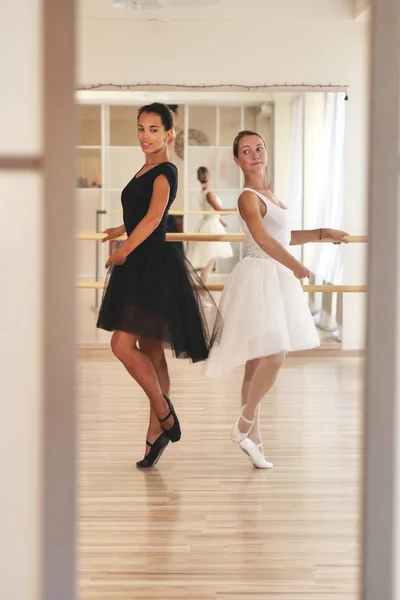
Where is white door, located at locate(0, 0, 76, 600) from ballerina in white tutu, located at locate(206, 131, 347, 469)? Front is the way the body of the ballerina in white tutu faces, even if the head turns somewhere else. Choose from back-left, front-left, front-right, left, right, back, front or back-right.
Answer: front-right

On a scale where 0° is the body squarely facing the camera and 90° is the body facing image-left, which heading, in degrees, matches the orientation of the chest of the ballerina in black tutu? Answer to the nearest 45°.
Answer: approximately 45°

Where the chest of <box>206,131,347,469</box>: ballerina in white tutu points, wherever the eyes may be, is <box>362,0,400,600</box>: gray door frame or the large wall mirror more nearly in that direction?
the gray door frame

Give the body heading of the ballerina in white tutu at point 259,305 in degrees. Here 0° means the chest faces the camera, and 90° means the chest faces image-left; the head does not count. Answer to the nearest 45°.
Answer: approximately 315°

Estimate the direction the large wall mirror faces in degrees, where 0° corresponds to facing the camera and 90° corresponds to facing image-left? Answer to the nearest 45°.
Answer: approximately 0°

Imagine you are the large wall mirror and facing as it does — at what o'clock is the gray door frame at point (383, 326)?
The gray door frame is roughly at 12 o'clock from the large wall mirror.

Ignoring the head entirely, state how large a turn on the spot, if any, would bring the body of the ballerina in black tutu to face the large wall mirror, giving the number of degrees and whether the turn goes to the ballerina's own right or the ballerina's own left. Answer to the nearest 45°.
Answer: approximately 135° to the ballerina's own right
